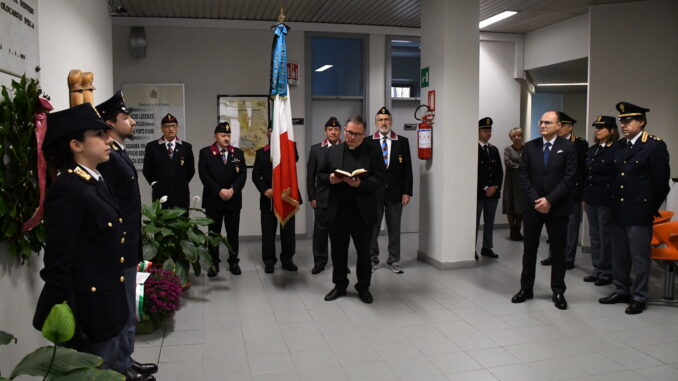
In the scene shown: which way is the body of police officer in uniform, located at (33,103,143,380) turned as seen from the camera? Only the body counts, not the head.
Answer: to the viewer's right

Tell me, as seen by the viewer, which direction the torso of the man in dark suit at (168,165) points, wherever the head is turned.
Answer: toward the camera

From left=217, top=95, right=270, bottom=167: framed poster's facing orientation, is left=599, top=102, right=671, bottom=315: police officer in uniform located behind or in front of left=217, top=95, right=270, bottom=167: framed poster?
in front

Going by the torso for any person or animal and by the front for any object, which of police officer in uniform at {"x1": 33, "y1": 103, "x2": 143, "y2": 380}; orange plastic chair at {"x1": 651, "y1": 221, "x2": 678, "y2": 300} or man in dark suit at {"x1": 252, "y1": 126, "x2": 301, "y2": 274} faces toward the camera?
the man in dark suit

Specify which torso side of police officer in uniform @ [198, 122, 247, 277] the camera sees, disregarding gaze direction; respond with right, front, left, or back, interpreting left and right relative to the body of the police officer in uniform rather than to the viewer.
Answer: front

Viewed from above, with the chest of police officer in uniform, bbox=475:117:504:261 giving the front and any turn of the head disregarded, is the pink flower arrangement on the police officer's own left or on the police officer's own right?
on the police officer's own right

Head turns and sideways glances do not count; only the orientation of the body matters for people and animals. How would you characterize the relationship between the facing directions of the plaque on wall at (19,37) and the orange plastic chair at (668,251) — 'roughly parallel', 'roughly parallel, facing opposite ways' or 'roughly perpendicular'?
roughly parallel, facing opposite ways

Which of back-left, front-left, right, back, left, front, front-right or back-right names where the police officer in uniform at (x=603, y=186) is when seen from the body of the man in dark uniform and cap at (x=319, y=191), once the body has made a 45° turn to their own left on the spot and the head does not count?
front-left

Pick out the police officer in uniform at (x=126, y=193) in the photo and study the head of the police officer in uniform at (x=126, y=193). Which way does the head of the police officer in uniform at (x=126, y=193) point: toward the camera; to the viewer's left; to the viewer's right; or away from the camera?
to the viewer's right

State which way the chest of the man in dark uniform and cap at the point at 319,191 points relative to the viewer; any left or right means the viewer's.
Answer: facing the viewer

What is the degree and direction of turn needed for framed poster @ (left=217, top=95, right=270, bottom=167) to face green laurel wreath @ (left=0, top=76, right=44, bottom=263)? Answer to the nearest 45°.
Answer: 0° — it already faces it

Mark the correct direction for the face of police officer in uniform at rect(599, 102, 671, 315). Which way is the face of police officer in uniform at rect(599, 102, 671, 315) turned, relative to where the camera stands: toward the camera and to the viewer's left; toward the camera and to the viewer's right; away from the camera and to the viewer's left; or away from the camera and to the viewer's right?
toward the camera and to the viewer's left

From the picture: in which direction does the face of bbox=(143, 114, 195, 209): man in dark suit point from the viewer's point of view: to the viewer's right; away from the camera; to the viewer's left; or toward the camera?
toward the camera

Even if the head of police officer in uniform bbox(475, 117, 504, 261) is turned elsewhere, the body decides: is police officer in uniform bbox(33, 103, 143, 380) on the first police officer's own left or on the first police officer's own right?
on the first police officer's own right

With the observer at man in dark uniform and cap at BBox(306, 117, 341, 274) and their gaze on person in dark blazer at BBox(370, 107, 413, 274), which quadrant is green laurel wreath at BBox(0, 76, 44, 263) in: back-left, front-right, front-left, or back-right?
back-right

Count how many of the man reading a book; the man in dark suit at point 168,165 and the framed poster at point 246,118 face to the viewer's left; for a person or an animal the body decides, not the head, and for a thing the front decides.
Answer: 0
